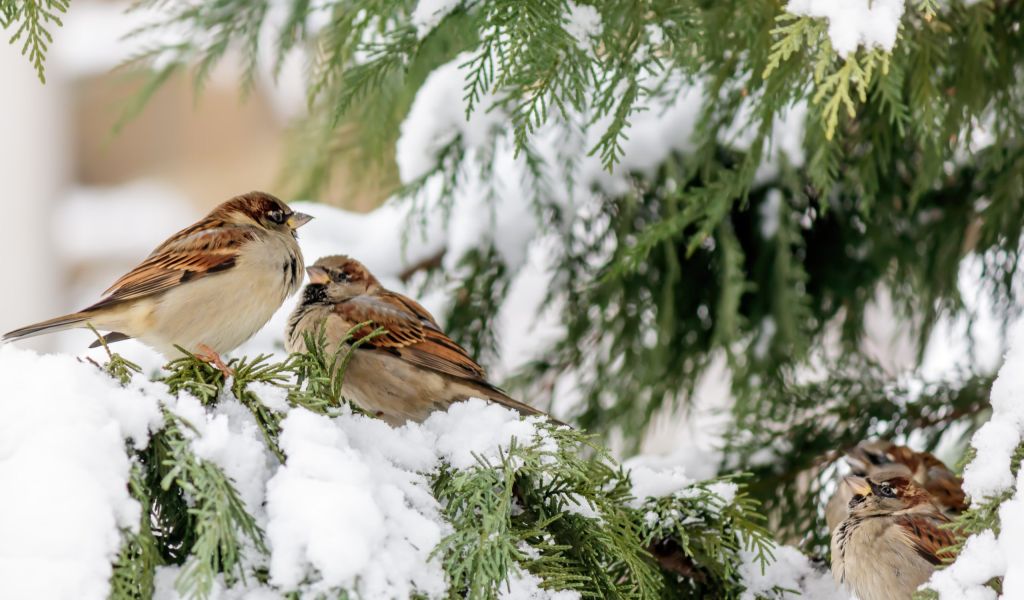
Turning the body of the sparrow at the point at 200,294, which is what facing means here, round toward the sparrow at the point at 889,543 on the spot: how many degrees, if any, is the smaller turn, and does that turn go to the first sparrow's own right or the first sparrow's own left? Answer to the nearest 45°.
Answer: approximately 45° to the first sparrow's own right

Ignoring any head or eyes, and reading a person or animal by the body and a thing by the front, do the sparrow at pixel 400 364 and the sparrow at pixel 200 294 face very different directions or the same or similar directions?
very different directions

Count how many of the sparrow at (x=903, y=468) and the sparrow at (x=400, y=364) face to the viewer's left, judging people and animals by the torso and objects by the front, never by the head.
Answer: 2

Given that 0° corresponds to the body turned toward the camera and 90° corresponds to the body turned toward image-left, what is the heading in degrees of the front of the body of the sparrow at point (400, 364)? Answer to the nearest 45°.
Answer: approximately 90°

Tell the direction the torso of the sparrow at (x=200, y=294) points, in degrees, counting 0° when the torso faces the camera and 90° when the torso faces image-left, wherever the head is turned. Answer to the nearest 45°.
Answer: approximately 270°

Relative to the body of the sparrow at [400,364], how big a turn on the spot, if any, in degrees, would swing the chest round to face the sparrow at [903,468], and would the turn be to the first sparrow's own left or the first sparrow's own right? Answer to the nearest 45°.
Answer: approximately 180°

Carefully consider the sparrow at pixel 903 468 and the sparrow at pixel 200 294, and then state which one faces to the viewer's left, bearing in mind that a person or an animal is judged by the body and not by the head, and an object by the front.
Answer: the sparrow at pixel 903 468
